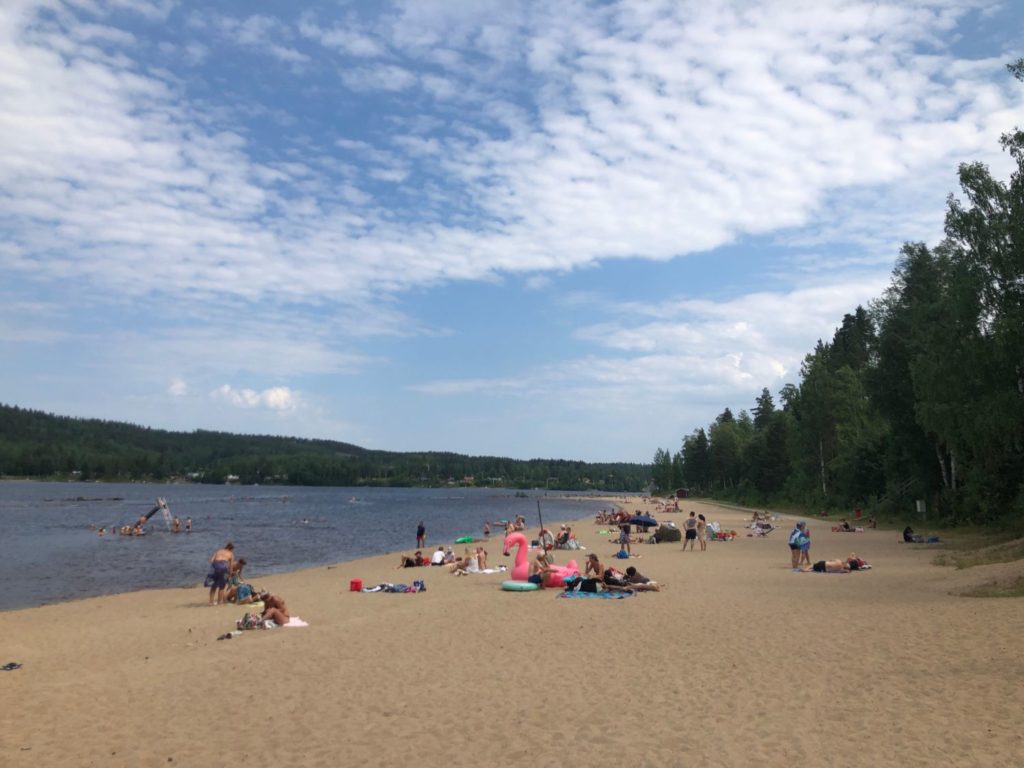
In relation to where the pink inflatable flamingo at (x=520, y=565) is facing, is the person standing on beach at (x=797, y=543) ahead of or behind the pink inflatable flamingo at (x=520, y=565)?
behind

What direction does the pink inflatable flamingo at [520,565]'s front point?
to the viewer's left

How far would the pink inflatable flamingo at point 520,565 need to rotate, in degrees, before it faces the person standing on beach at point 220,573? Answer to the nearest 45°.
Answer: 0° — it already faces them

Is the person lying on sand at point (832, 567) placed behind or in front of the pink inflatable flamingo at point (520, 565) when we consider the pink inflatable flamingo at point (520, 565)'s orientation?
behind

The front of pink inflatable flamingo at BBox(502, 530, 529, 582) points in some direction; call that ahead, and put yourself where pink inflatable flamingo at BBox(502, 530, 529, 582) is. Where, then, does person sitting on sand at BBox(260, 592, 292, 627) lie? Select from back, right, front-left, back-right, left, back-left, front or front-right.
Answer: front-left

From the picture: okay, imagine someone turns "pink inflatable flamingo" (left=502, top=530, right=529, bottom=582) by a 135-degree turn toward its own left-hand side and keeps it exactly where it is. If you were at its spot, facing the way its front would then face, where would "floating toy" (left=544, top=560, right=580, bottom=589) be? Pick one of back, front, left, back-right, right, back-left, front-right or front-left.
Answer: front

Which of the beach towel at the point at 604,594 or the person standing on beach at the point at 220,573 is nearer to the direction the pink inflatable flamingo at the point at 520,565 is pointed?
the person standing on beach

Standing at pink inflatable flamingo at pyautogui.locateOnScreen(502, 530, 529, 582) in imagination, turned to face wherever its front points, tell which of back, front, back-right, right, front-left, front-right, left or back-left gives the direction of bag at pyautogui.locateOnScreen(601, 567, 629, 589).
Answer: back-left

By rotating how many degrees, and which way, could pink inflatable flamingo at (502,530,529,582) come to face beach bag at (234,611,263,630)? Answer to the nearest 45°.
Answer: approximately 45° to its left
